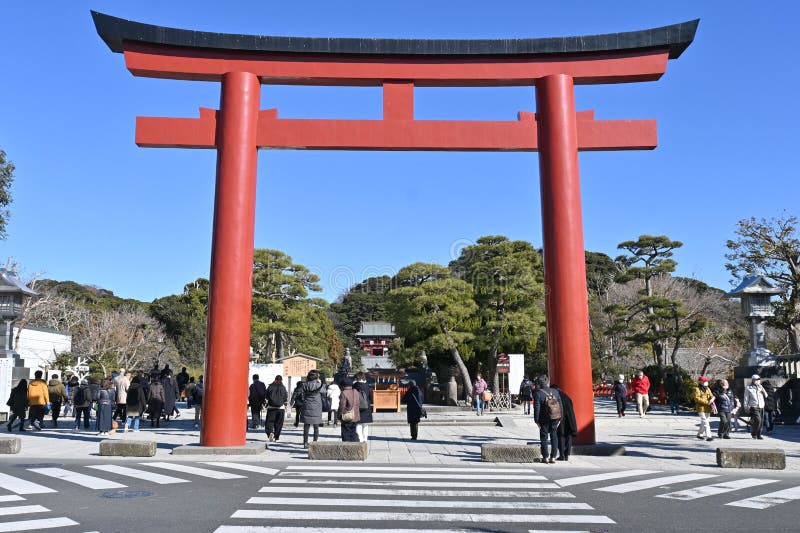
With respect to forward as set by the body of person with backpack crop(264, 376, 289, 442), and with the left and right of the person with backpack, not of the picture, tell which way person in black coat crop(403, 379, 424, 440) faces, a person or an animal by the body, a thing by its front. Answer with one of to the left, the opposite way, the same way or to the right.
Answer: the same way

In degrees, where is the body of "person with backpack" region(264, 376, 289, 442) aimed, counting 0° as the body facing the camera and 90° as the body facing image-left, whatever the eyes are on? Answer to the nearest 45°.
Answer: approximately 180°

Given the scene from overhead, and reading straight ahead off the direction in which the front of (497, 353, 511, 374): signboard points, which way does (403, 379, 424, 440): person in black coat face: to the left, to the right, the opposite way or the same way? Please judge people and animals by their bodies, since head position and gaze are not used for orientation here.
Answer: the opposite way

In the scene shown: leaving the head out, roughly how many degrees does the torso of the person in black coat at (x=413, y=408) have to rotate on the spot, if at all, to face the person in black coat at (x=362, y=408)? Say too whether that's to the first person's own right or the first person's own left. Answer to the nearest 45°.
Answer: approximately 135° to the first person's own left

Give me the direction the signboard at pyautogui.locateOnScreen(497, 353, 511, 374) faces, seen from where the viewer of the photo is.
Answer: facing the viewer

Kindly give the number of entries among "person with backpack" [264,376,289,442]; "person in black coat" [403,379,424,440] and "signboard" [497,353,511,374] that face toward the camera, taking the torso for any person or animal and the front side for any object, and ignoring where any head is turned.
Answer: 1

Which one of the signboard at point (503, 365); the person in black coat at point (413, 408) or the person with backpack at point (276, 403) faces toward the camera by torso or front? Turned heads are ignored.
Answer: the signboard

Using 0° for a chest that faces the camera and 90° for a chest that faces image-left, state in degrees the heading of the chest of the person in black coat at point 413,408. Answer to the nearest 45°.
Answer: approximately 180°

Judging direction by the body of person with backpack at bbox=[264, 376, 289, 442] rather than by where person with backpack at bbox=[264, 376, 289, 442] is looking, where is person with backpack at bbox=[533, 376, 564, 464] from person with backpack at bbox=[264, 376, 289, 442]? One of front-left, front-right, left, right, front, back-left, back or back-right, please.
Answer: back-right

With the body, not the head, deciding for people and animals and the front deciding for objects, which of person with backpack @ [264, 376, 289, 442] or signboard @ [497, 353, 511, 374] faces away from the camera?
the person with backpack

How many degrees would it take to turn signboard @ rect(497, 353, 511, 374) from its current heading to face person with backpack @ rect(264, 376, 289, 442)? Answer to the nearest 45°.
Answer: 0° — it already faces them

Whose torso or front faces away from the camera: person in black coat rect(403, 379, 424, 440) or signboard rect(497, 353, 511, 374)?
the person in black coat

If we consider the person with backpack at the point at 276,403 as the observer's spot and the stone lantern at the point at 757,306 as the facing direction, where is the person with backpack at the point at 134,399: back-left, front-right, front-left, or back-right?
back-left

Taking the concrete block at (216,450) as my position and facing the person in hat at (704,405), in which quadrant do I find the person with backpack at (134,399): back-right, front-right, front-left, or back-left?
back-left

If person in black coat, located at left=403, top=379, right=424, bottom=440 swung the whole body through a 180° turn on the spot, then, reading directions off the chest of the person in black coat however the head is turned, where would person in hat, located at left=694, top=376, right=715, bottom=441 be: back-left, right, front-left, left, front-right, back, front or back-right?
left
